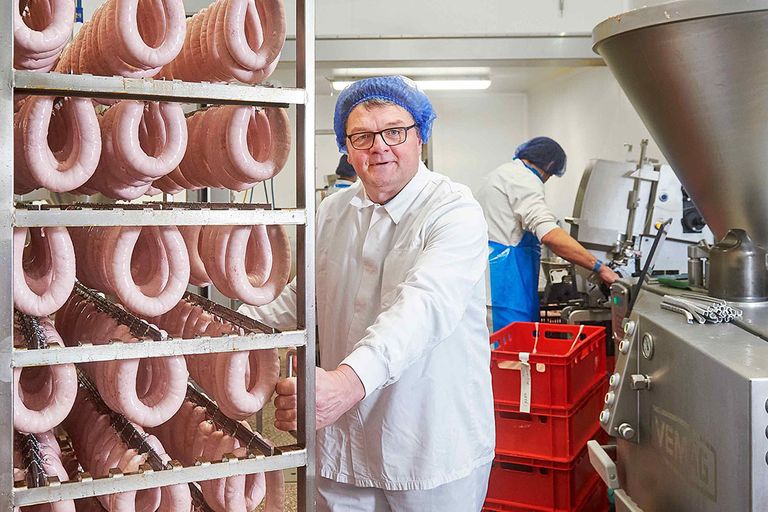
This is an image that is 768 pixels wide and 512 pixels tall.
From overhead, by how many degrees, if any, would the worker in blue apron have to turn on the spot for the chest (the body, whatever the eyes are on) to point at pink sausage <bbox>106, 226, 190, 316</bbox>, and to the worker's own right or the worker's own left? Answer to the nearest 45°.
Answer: approximately 135° to the worker's own right

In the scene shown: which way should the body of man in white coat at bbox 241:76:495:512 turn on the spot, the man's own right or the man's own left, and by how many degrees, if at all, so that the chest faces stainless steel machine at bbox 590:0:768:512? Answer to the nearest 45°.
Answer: approximately 135° to the man's own left

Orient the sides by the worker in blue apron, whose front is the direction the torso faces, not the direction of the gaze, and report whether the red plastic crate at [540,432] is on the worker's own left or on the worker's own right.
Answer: on the worker's own right

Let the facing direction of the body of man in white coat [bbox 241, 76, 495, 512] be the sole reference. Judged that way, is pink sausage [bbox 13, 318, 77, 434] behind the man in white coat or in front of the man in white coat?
in front

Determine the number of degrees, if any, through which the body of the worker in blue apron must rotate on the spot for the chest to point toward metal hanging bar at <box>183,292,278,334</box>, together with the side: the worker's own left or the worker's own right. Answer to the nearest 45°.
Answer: approximately 135° to the worker's own right

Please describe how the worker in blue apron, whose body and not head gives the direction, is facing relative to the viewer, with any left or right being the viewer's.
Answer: facing away from the viewer and to the right of the viewer

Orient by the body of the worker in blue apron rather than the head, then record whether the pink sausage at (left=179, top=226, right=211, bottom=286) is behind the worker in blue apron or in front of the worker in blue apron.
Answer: behind

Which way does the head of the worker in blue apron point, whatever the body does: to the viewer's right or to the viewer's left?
to the viewer's right

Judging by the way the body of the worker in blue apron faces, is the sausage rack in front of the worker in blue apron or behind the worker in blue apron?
behind

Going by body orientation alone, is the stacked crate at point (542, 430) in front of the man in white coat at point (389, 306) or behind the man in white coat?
behind

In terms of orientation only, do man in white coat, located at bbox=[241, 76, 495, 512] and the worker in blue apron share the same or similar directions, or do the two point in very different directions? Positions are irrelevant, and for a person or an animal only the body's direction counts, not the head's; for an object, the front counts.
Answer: very different directions

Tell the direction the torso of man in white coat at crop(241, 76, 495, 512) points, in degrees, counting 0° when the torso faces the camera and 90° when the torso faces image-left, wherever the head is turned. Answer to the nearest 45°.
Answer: approximately 45°
